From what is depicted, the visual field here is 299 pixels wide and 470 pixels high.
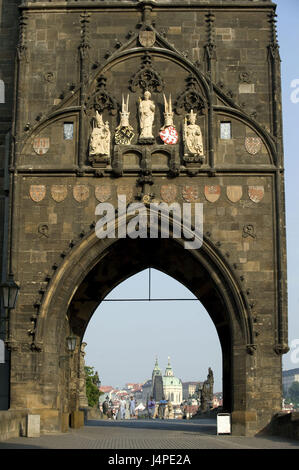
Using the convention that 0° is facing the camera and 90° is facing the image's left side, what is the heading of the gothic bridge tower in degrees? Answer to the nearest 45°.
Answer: approximately 0°
